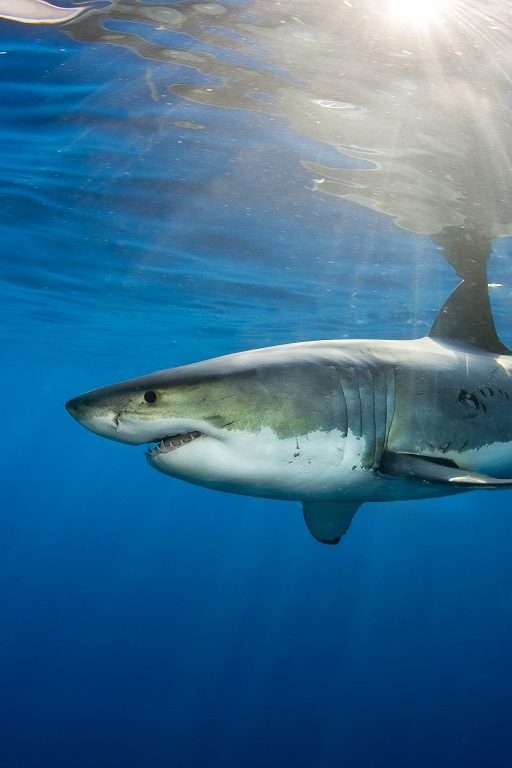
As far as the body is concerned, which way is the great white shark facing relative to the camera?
to the viewer's left
